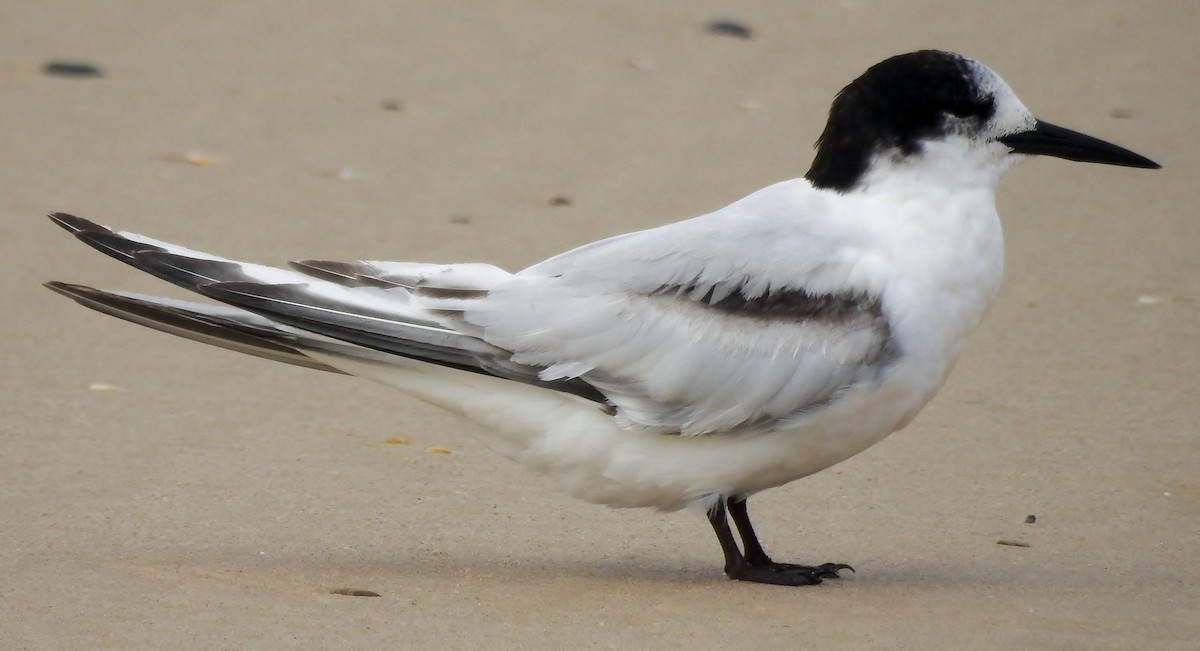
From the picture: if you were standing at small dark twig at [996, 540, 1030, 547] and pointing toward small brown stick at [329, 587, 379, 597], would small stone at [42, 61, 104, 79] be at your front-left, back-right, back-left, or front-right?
front-right

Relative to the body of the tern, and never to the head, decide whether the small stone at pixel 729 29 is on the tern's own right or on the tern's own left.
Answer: on the tern's own left

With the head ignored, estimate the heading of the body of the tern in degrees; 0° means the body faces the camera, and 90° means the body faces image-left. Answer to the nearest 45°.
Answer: approximately 270°

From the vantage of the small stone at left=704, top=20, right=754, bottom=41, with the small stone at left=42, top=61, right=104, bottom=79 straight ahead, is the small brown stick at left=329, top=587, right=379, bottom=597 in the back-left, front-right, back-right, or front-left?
front-left

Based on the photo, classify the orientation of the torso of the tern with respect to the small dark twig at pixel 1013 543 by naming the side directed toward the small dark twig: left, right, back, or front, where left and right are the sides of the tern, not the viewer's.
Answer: front

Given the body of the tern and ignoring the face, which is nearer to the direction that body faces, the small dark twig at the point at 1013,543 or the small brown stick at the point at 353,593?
the small dark twig

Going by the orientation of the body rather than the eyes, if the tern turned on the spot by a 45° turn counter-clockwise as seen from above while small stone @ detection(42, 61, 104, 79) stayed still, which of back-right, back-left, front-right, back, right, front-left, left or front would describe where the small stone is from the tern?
left

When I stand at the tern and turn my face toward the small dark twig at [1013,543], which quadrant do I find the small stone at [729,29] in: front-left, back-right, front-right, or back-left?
front-left

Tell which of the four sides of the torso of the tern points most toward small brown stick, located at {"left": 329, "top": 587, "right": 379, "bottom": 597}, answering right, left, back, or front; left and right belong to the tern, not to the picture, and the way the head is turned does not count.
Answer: back
